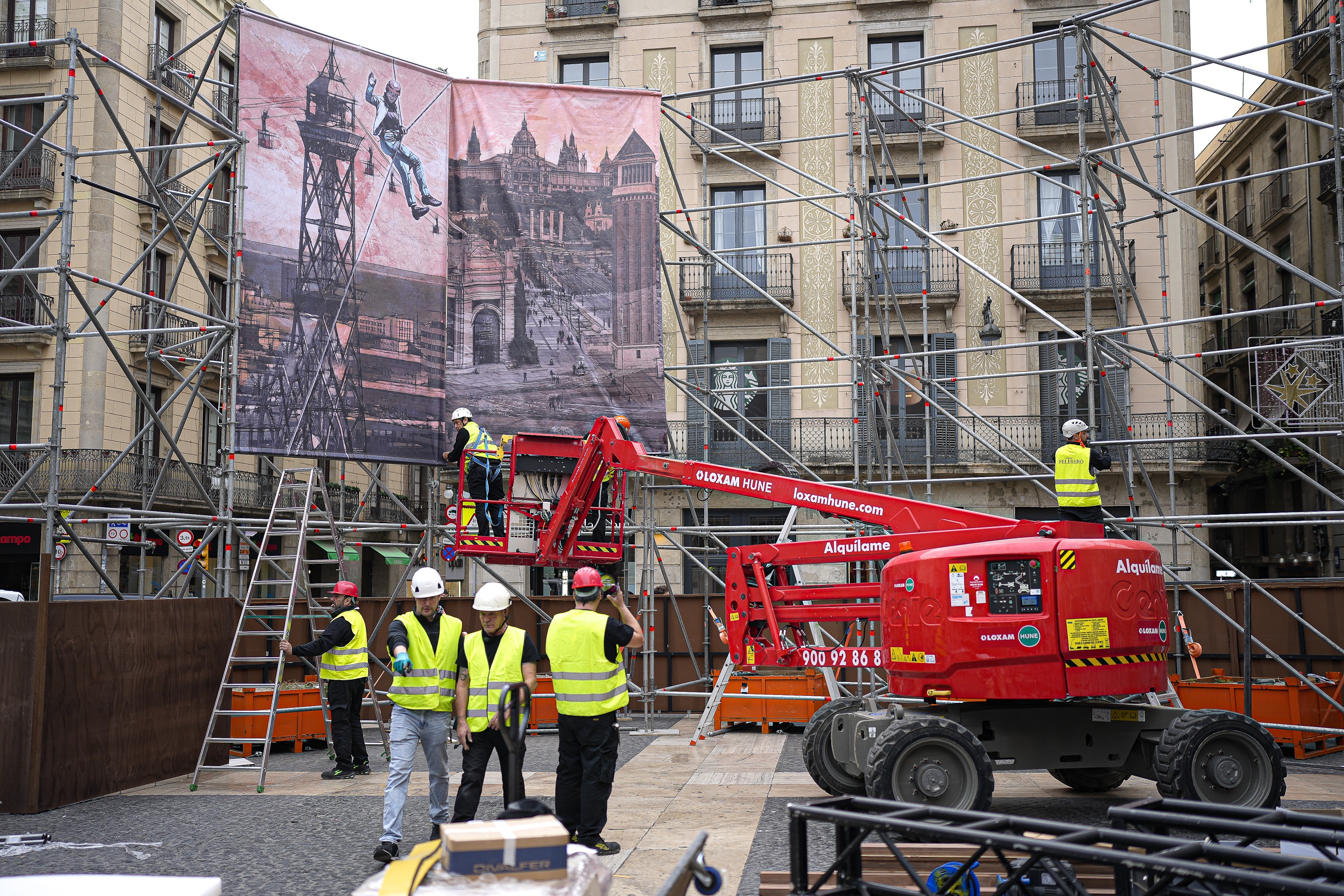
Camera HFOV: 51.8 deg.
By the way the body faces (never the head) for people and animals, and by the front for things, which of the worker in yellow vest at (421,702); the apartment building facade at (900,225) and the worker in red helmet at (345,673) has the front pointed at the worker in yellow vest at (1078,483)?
the apartment building facade

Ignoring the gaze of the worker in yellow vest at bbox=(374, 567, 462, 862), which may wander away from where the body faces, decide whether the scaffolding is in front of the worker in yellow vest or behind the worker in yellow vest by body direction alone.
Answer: behind

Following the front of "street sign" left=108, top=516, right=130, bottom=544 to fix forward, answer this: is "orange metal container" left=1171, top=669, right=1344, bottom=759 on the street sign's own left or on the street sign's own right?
on the street sign's own left

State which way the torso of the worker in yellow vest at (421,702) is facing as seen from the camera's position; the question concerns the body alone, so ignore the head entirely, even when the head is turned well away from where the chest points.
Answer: toward the camera

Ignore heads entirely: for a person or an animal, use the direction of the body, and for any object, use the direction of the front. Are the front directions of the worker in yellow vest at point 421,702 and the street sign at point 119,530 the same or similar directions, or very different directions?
same or similar directions

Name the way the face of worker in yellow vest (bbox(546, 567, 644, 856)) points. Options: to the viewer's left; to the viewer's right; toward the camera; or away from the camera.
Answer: away from the camera

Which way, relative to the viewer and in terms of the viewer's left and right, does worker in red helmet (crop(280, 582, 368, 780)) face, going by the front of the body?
facing to the left of the viewer

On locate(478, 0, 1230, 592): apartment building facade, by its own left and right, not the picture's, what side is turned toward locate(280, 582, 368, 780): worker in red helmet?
front

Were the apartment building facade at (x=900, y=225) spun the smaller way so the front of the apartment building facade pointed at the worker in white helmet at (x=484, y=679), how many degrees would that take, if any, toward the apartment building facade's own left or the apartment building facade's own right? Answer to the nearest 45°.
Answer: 0° — it already faces them

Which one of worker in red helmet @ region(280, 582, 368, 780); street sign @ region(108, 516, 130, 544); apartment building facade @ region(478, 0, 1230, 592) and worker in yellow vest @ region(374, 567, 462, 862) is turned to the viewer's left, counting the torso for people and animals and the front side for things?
the worker in red helmet

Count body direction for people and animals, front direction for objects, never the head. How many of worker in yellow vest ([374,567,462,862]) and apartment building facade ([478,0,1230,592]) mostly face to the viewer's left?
0

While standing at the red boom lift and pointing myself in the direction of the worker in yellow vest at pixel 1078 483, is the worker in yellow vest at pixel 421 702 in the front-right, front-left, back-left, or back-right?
back-left

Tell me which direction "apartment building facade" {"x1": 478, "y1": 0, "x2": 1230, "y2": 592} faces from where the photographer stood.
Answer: facing the viewer

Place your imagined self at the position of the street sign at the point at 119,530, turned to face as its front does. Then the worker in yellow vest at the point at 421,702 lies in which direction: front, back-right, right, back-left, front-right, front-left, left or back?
front

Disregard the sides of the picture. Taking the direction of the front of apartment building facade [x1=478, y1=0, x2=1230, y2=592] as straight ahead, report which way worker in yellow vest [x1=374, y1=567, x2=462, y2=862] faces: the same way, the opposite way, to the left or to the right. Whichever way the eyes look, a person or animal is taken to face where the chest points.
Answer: the same way

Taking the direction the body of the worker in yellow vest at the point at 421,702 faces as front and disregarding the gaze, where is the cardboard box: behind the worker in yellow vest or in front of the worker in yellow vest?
in front

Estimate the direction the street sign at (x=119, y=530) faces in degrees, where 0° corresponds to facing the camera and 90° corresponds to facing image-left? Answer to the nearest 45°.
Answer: approximately 0°

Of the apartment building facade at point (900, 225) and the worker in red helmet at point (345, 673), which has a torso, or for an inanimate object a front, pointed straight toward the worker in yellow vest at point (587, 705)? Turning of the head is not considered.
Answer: the apartment building facade

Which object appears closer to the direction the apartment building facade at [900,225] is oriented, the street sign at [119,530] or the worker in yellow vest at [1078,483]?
the worker in yellow vest

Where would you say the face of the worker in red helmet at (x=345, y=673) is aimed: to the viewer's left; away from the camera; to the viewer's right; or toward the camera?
to the viewer's left
